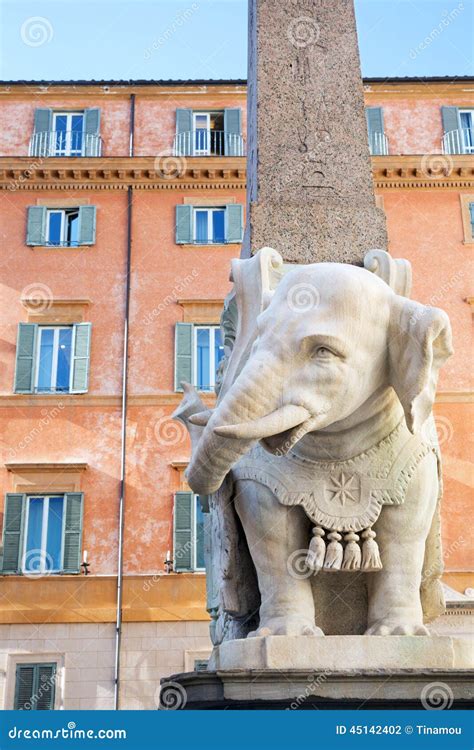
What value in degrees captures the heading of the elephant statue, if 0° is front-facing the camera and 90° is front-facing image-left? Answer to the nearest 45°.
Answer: approximately 0°
